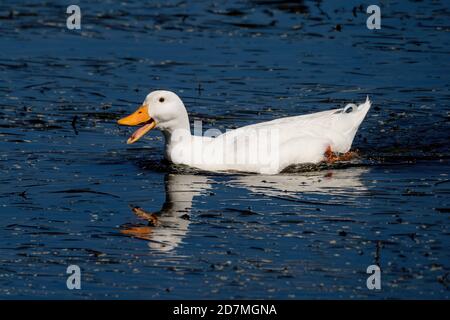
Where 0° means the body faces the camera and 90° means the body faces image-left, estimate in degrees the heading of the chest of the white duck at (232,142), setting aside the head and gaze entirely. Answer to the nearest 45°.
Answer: approximately 90°
